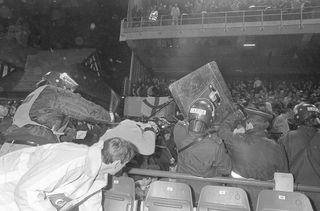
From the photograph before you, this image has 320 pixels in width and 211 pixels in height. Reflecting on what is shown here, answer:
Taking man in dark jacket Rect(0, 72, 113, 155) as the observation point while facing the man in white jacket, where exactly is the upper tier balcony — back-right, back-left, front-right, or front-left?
back-left

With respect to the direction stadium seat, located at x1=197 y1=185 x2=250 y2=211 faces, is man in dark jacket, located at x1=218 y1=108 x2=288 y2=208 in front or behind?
behind

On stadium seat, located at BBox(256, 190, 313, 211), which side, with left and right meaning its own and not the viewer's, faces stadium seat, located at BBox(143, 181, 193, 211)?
right

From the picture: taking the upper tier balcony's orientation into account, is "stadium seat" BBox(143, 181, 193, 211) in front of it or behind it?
in front

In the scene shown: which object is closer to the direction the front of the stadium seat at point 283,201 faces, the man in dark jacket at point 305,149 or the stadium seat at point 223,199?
the stadium seat

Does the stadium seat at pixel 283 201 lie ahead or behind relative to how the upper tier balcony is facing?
ahead

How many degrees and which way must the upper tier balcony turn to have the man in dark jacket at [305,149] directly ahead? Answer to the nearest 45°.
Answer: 0° — it already faces them

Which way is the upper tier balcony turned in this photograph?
toward the camera

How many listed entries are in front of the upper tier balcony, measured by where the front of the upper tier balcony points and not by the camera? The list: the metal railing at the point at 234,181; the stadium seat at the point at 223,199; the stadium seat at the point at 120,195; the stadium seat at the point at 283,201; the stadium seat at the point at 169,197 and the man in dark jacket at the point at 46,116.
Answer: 6

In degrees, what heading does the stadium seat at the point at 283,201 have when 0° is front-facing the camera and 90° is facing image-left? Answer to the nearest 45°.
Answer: approximately 0°

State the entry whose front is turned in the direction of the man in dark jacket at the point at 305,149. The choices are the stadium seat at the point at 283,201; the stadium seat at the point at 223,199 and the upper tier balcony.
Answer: the upper tier balcony

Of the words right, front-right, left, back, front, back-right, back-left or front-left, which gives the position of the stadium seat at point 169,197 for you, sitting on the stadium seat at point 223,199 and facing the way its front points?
right
